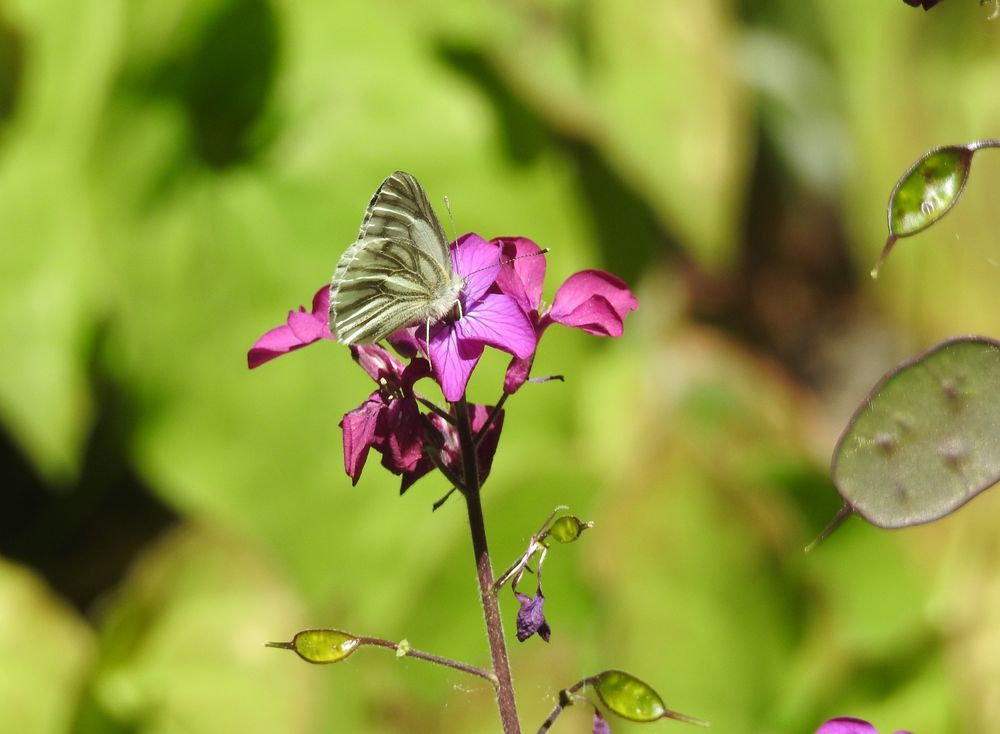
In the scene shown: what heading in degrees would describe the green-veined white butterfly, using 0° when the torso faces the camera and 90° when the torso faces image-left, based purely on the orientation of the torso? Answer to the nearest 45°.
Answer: approximately 270°
